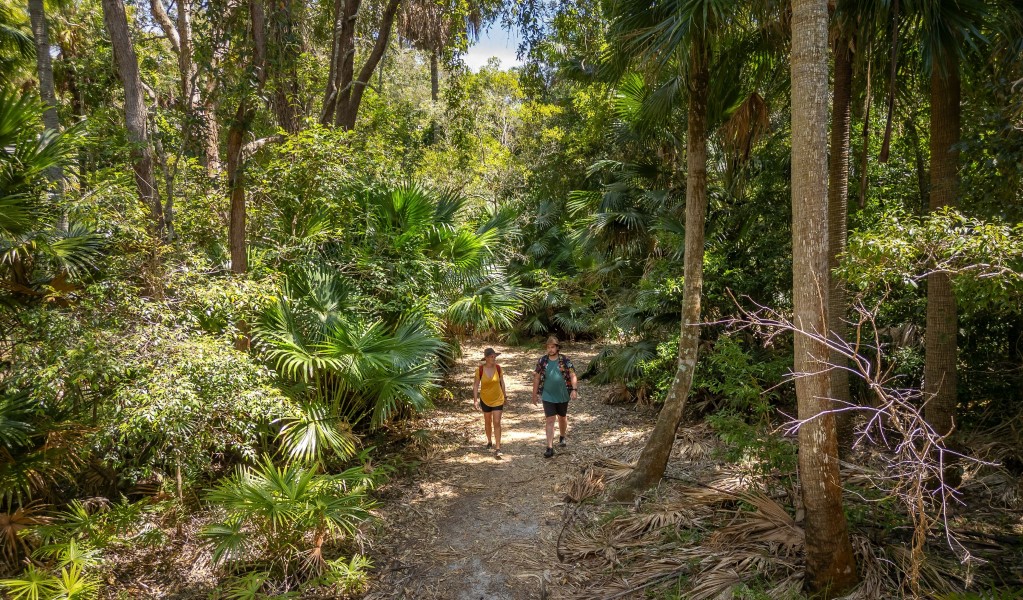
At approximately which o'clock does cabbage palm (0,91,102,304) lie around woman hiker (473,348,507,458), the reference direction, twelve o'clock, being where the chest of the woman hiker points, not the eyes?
The cabbage palm is roughly at 2 o'clock from the woman hiker.

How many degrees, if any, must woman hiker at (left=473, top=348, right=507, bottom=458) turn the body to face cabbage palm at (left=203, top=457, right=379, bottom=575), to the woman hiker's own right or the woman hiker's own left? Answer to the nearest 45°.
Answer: approximately 45° to the woman hiker's own right

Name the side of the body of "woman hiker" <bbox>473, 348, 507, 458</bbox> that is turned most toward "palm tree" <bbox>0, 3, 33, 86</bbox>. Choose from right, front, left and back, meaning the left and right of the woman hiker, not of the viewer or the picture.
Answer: right

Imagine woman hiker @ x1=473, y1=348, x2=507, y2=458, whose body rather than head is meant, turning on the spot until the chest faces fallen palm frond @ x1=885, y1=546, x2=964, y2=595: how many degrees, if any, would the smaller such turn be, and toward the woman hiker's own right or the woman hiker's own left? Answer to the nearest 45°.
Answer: approximately 45° to the woman hiker's own left

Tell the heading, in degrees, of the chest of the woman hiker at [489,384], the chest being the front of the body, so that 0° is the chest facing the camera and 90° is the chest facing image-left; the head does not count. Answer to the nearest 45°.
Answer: approximately 0°

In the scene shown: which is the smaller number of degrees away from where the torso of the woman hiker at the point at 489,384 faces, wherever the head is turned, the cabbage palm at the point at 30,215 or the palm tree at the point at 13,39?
the cabbage palm

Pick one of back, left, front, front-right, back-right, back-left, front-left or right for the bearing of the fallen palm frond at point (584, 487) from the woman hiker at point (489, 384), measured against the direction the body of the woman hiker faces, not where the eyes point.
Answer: front-left

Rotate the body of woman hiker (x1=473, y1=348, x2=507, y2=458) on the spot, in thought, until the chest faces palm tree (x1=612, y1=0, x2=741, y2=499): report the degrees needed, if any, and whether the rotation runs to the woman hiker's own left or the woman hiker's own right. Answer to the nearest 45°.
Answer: approximately 45° to the woman hiker's own left
